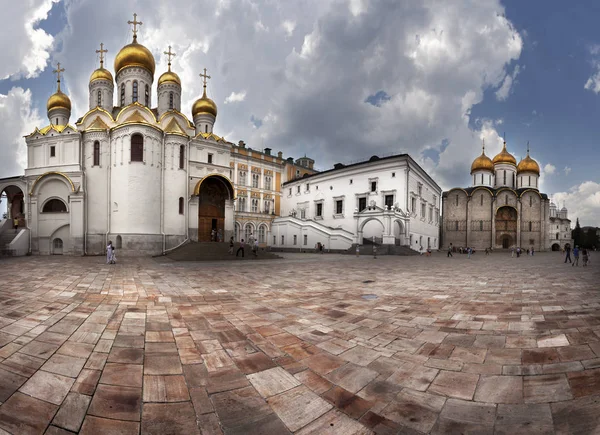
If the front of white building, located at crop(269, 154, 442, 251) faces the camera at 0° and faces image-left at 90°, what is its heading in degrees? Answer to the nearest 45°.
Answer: approximately 45°
